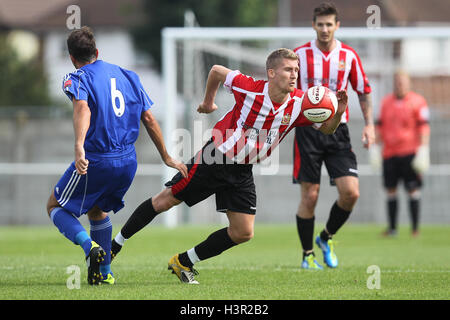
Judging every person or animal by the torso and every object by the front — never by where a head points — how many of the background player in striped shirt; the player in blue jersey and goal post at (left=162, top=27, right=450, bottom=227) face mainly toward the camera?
2

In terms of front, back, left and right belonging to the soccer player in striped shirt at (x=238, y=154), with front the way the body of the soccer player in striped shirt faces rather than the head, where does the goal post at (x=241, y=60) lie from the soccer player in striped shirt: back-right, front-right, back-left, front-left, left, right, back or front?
back-left

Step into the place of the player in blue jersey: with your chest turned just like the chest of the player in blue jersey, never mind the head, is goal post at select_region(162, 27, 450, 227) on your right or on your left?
on your right

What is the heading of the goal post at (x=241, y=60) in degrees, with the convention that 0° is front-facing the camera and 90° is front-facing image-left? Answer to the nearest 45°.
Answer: approximately 0°

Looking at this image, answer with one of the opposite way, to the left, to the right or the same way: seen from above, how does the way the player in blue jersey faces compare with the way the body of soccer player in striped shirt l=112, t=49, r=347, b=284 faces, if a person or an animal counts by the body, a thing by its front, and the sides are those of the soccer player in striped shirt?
the opposite way

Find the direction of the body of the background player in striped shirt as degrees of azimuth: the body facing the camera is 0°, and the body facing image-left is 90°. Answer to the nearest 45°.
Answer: approximately 0°

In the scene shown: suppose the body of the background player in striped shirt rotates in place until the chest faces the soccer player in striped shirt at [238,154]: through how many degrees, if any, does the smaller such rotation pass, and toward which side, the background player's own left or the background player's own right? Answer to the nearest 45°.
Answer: approximately 45° to the background player's own right
